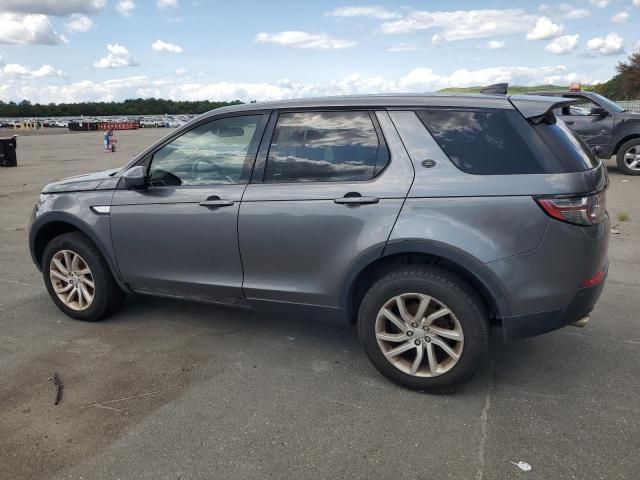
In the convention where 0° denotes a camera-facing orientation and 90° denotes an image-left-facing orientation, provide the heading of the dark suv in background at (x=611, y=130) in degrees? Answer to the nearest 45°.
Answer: approximately 270°

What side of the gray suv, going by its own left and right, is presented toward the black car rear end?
front

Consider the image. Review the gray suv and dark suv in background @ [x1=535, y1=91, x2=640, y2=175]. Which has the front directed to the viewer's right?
the dark suv in background

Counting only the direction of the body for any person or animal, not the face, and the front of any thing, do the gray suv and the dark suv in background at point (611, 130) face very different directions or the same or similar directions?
very different directions

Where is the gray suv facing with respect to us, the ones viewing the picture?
facing away from the viewer and to the left of the viewer

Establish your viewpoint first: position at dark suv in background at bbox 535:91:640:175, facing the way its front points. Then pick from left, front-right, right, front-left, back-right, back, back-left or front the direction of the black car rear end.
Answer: back

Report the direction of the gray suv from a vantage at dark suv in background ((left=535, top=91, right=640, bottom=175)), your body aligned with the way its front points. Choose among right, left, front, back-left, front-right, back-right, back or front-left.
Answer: right

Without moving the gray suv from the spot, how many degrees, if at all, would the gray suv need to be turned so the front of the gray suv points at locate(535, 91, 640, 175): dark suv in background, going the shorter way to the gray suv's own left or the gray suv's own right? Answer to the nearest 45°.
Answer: approximately 90° to the gray suv's own right

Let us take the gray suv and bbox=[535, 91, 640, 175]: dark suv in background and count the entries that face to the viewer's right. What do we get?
1
